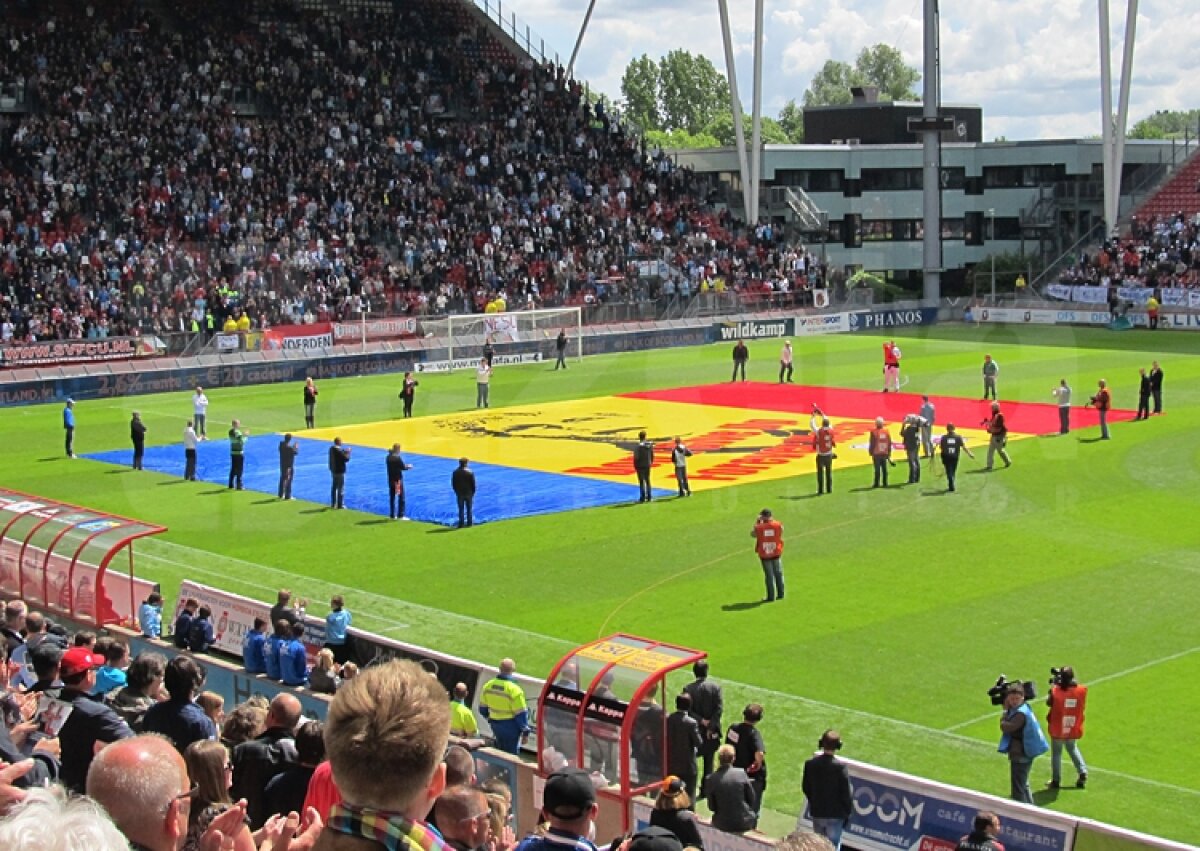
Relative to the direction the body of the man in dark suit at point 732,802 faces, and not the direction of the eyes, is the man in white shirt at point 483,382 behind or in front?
in front

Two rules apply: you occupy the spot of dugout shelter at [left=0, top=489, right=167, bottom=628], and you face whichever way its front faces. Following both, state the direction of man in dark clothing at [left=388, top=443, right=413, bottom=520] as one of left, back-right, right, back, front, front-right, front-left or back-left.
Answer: front

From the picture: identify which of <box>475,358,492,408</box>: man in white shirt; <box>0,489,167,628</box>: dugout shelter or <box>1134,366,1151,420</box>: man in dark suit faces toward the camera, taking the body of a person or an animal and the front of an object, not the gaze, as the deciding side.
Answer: the man in white shirt

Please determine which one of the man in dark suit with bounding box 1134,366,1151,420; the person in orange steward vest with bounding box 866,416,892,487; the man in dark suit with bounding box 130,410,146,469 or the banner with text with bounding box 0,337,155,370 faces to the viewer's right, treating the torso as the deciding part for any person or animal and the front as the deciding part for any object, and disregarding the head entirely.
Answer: the man in dark suit with bounding box 130,410,146,469

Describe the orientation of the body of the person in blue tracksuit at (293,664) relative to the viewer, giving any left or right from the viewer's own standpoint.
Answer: facing away from the viewer and to the right of the viewer

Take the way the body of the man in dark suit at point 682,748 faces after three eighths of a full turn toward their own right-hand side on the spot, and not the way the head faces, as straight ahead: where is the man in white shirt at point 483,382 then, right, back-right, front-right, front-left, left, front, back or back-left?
back

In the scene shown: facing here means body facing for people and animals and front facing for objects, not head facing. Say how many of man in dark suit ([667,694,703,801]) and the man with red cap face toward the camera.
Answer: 0

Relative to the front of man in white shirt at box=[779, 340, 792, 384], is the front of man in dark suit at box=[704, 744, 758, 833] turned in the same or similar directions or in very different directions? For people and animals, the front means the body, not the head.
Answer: very different directions

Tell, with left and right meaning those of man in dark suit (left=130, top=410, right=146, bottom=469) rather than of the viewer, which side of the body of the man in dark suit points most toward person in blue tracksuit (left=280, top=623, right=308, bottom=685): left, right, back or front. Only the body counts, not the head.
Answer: right

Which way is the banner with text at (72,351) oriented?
toward the camera

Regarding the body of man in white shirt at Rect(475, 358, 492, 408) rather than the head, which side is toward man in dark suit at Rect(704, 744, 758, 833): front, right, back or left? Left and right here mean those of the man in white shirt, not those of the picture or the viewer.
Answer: front

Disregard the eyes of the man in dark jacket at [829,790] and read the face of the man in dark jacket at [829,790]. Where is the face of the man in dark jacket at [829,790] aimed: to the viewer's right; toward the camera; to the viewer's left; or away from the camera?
away from the camera

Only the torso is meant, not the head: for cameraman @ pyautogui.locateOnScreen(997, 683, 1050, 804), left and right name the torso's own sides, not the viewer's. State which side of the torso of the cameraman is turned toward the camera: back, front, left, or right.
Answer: left

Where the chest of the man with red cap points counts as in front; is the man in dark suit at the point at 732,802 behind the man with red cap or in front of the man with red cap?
in front

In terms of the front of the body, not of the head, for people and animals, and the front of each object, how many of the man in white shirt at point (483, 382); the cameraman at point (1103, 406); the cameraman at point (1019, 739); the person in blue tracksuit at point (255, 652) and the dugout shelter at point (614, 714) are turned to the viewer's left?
2

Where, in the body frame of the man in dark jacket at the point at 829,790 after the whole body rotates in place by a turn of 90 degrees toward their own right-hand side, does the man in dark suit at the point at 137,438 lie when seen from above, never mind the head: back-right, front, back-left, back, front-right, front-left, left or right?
back-left

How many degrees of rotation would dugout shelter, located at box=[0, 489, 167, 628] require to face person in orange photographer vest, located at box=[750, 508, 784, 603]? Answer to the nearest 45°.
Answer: approximately 45° to its right

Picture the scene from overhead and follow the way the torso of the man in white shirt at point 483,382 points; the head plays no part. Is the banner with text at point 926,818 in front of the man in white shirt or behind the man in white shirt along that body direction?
in front
